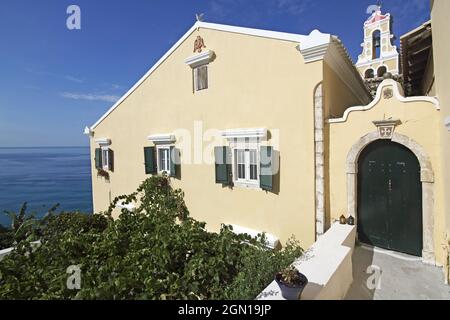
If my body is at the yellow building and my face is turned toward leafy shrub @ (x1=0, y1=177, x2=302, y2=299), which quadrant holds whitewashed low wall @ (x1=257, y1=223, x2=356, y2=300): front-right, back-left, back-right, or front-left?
front-left

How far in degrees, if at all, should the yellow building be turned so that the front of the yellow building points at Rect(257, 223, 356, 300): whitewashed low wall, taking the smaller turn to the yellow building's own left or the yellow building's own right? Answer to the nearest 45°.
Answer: approximately 45° to the yellow building's own left

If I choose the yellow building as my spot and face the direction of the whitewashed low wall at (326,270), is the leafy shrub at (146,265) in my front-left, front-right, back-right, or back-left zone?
front-right

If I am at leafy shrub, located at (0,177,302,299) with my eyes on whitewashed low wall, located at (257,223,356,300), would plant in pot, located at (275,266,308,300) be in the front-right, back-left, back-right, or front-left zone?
front-right

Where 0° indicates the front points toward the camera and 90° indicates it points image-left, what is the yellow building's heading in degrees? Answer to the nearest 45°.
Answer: approximately 45°

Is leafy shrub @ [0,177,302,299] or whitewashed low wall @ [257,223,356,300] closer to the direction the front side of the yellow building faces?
the leafy shrub

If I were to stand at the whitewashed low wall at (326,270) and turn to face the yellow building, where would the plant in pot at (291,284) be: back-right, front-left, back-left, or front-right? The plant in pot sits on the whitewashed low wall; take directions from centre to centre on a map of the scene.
back-left

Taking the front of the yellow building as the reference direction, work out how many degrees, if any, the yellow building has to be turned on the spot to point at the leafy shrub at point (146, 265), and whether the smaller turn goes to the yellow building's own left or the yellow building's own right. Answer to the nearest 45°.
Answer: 0° — it already faces it

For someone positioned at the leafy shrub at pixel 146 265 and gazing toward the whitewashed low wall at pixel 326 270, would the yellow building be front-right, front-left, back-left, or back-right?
front-left

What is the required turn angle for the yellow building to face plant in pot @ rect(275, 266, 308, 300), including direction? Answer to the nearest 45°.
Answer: approximately 45° to its left
